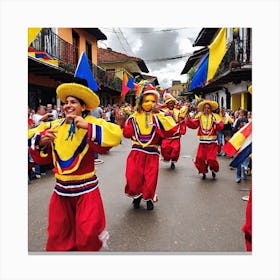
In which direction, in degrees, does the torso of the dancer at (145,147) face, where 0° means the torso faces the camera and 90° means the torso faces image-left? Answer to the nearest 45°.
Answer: approximately 0°

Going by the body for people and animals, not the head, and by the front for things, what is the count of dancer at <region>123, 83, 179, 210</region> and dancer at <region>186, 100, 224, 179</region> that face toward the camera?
2

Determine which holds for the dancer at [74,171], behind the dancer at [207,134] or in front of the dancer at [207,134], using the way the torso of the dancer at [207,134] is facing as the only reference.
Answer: in front

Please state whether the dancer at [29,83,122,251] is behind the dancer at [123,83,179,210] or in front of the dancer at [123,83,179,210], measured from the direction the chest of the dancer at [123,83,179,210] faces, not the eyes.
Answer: in front

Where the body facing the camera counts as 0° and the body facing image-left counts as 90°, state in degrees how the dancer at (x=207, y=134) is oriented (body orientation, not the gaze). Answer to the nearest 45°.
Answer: approximately 0°

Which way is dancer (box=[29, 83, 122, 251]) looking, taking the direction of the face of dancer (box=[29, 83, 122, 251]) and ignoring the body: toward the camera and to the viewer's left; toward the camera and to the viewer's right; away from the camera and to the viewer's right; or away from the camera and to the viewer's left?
toward the camera and to the viewer's left
